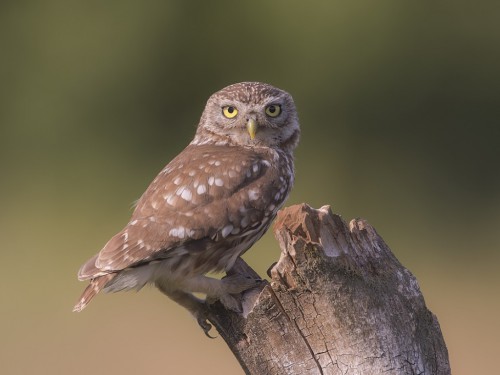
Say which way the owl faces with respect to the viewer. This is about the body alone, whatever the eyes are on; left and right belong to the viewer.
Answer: facing to the right of the viewer
